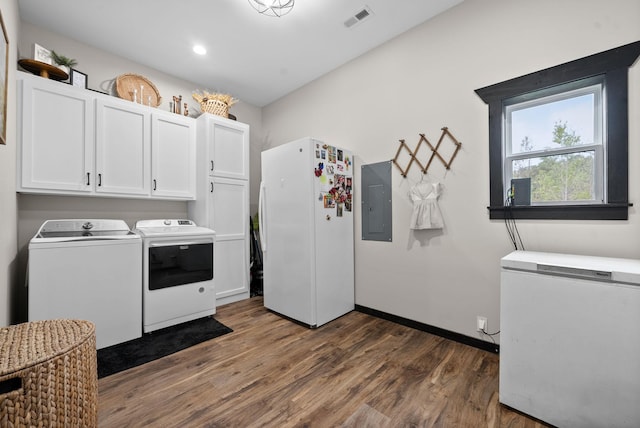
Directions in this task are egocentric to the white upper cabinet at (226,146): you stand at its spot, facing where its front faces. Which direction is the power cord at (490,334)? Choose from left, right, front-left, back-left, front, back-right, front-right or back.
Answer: front

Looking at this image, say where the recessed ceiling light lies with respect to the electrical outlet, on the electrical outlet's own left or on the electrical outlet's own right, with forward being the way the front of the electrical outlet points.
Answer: on the electrical outlet's own right

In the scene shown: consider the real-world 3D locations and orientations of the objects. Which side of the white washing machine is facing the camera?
front

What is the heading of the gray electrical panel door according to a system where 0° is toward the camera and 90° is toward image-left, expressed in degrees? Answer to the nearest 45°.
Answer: approximately 45°

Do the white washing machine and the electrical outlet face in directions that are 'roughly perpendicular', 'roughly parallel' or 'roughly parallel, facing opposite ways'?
roughly perpendicular

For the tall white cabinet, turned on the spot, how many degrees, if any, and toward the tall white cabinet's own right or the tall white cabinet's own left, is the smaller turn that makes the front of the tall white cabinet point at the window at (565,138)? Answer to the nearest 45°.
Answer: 0° — it already faces it

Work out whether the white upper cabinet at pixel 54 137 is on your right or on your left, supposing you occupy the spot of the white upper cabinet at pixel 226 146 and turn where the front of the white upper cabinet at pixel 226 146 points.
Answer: on your right

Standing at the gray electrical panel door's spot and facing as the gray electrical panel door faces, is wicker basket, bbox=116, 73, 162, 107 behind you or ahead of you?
ahead

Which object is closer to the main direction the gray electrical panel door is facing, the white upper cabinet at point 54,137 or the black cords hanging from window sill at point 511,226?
the white upper cabinet

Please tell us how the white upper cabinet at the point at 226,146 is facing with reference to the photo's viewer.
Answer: facing the viewer and to the right of the viewer

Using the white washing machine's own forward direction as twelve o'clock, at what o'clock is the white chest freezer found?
The white chest freezer is roughly at 11 o'clock from the white washing machine.

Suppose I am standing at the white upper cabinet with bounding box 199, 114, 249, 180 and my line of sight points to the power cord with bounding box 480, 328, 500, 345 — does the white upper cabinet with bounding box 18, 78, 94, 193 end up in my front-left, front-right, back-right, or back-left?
back-right

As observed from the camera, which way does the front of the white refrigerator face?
facing the viewer and to the left of the viewer
